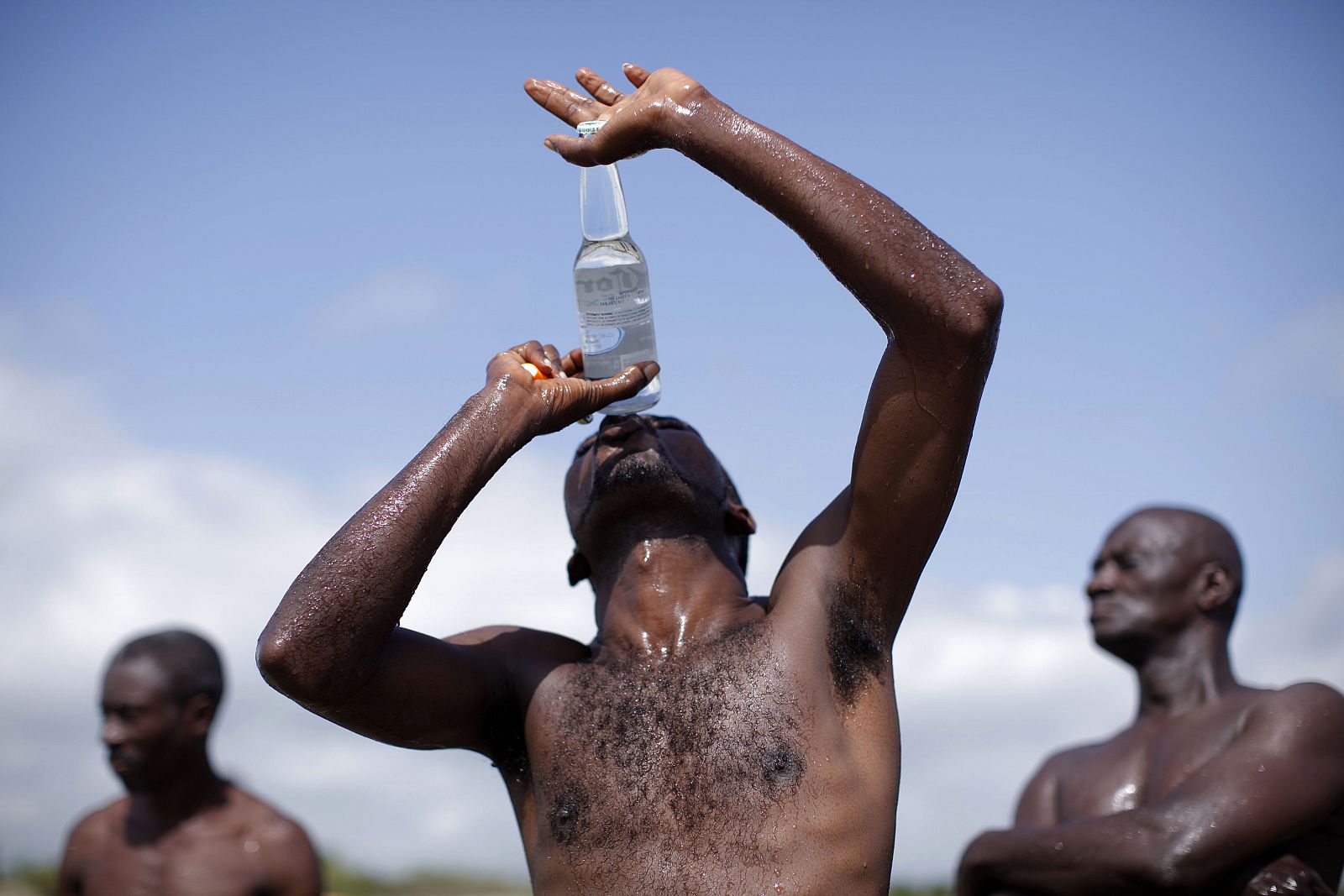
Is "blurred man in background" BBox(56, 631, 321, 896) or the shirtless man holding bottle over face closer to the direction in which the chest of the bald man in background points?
the shirtless man holding bottle over face

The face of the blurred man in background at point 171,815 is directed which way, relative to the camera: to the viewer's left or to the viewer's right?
to the viewer's left

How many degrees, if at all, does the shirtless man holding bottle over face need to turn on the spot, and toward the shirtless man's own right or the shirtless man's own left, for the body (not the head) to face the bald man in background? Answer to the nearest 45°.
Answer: approximately 135° to the shirtless man's own left

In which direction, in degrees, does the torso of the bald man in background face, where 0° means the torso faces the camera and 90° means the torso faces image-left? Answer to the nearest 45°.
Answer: approximately 45°

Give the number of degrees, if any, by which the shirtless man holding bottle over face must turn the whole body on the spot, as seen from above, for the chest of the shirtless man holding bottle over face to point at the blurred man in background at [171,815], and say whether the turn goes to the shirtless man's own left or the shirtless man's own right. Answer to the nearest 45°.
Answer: approximately 135° to the shirtless man's own right

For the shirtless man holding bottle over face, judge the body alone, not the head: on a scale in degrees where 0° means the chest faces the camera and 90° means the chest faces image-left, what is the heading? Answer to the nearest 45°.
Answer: approximately 0°

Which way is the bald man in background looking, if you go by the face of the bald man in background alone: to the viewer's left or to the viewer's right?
to the viewer's left
